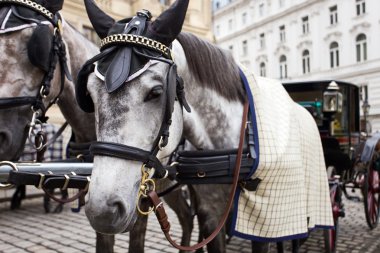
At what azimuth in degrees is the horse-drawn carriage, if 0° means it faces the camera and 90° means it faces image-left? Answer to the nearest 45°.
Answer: approximately 45°

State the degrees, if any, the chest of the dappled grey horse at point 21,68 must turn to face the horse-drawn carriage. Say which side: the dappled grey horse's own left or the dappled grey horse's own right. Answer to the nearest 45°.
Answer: approximately 180°

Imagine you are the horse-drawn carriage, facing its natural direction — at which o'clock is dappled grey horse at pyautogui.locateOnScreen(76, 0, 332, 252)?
The dappled grey horse is roughly at 11 o'clock from the horse-drawn carriage.

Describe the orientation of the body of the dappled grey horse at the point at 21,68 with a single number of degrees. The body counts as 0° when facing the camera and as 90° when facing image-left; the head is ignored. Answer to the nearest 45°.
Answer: approximately 45°

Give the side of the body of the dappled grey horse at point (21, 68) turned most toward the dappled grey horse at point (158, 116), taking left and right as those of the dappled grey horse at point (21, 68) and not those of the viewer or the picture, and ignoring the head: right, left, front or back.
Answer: left

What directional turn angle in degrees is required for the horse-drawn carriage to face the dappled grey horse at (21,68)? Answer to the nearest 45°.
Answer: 0° — it already faces it
